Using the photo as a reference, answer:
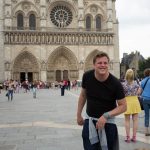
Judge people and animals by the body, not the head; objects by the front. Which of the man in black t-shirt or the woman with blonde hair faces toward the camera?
the man in black t-shirt

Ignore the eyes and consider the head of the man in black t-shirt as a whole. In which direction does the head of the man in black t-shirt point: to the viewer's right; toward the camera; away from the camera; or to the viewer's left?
toward the camera

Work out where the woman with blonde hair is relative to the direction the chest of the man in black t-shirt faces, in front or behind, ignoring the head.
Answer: behind

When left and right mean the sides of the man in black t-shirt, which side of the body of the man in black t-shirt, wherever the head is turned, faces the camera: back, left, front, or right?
front
